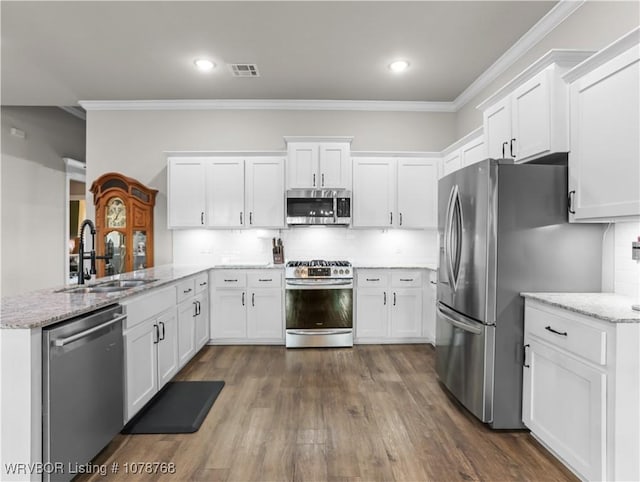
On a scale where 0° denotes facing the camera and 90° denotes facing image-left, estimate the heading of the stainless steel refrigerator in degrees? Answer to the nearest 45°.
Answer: approximately 45°

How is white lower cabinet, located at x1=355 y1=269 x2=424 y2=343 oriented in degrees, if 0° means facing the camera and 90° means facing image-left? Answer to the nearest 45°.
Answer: approximately 0°

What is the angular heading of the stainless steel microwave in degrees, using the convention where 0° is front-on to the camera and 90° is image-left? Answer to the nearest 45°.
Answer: approximately 0°

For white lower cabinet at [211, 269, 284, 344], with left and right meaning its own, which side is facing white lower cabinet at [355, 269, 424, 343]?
left

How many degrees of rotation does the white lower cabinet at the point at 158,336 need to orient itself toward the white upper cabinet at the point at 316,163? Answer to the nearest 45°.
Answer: approximately 90° to its left

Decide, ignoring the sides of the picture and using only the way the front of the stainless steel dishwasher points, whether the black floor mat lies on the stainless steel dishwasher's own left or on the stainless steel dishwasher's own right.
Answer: on the stainless steel dishwasher's own left

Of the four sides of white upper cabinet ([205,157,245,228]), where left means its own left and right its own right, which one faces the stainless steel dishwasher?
front
